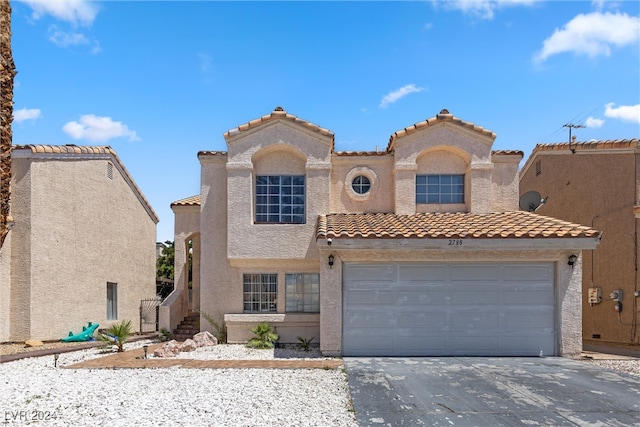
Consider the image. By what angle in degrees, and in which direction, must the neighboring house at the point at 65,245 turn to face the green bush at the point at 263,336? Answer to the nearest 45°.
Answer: approximately 90° to its left

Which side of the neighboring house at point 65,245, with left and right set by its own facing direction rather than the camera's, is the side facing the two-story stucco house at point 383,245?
left

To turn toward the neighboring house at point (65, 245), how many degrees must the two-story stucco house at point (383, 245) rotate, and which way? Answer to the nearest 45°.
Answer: approximately 90° to its right

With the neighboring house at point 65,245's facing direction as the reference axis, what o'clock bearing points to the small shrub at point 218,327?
The small shrub is roughly at 9 o'clock from the neighboring house.

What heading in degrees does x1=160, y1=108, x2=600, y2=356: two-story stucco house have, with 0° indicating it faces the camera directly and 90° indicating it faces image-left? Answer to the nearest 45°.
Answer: approximately 0°

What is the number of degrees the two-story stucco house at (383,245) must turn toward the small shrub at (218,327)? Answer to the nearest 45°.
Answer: approximately 90° to its right
